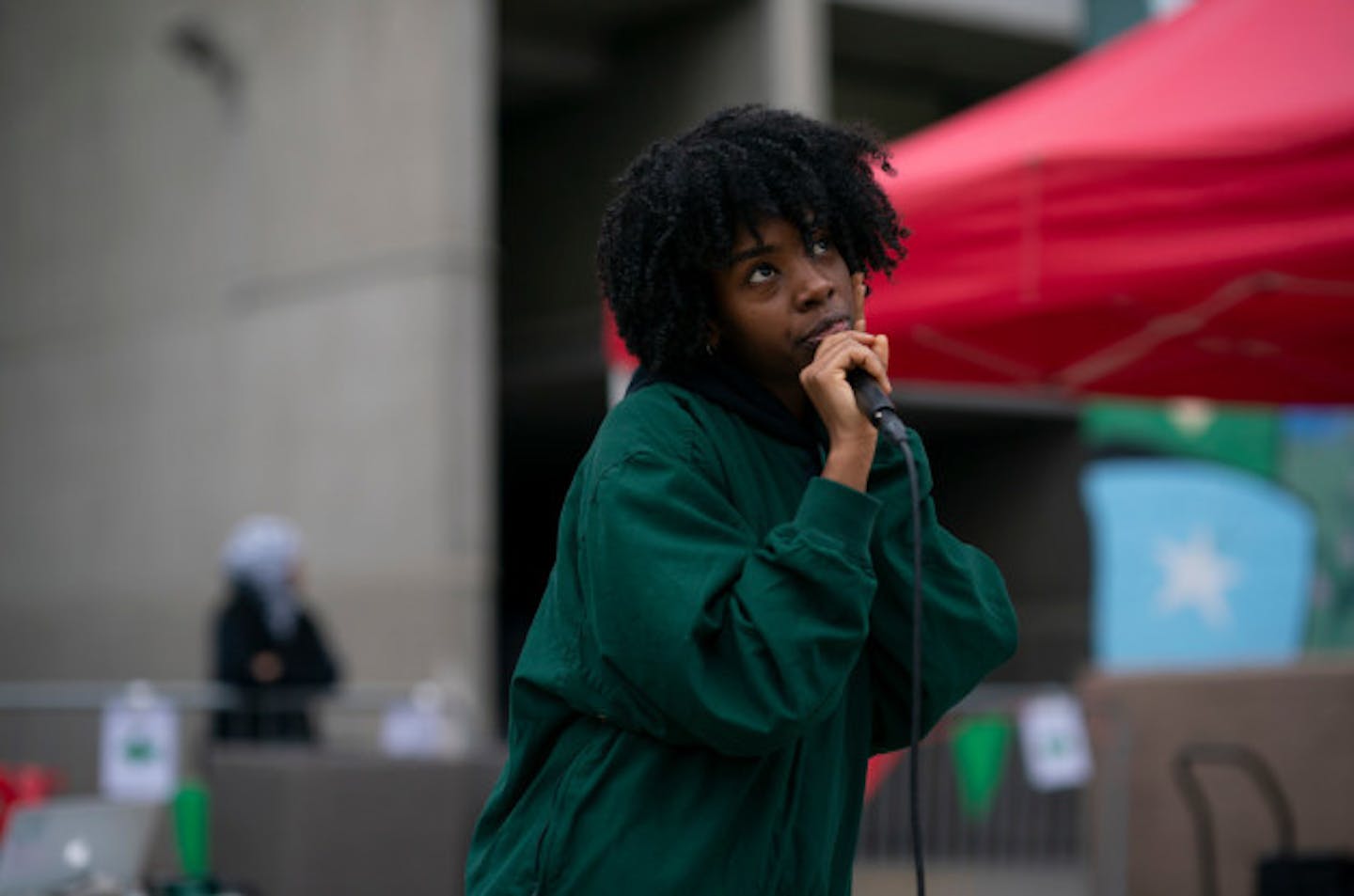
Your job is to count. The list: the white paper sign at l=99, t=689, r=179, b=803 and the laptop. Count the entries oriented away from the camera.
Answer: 1

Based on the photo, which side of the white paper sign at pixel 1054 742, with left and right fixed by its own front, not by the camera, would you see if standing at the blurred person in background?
right

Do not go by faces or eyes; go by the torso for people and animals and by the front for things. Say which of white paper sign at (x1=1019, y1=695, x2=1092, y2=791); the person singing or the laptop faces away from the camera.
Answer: the laptop

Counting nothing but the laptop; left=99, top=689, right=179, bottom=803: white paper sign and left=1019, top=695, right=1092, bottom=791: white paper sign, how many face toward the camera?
2

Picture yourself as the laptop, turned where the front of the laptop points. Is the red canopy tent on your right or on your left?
on your right

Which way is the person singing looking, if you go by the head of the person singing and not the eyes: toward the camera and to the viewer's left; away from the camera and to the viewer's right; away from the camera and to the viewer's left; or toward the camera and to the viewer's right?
toward the camera and to the viewer's right

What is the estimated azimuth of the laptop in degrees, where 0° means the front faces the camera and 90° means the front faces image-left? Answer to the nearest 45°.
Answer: approximately 180°

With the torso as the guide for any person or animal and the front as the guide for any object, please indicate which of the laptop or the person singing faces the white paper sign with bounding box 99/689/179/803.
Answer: the laptop

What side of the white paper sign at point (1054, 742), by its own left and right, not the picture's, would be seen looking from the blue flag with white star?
back

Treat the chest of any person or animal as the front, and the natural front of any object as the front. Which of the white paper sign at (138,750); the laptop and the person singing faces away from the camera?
the laptop

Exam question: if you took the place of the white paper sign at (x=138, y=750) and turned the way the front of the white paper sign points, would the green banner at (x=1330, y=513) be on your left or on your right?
on your left
